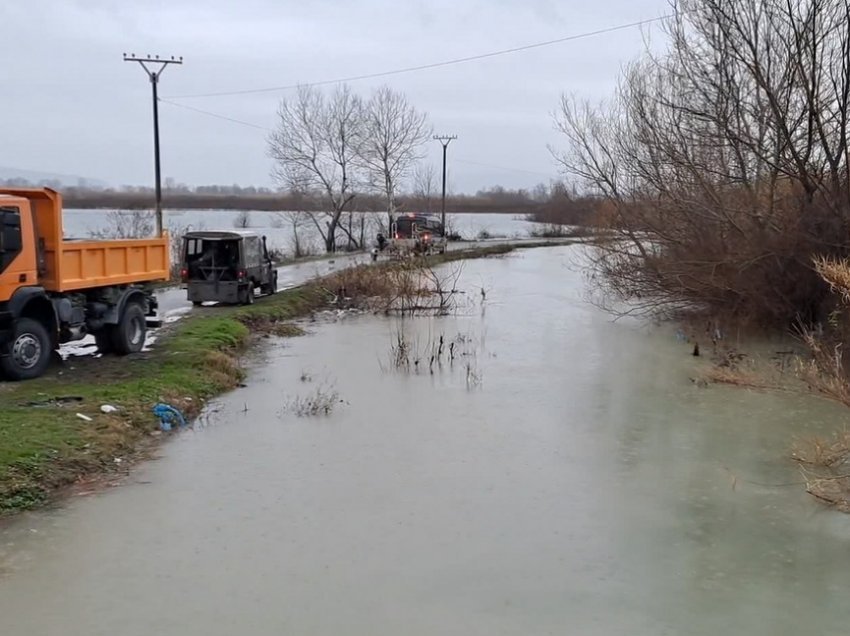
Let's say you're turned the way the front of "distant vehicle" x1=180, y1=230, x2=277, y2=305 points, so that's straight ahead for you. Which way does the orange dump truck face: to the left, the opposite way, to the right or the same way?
the opposite way

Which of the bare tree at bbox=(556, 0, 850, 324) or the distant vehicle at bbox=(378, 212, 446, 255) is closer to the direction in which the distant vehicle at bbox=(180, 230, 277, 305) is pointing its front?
the distant vehicle

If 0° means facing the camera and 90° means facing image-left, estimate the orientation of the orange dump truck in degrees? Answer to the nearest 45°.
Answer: approximately 45°

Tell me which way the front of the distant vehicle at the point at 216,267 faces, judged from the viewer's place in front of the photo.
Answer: facing away from the viewer and to the right of the viewer

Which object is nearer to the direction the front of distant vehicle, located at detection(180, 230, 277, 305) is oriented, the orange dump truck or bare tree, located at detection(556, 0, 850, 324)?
the bare tree

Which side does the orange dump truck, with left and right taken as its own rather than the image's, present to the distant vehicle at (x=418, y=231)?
back

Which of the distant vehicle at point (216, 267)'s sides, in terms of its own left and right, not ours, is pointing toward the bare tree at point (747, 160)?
right

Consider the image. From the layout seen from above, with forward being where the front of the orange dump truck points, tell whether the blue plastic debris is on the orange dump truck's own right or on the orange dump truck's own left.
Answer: on the orange dump truck's own left

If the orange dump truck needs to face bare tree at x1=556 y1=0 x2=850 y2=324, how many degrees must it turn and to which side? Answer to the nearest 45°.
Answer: approximately 135° to its left

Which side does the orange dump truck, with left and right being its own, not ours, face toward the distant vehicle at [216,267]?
back

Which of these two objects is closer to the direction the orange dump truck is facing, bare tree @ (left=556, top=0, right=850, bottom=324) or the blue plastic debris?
the blue plastic debris
